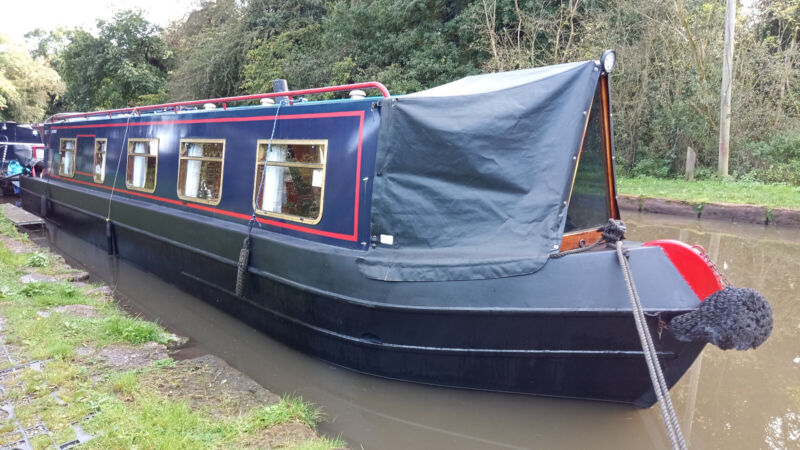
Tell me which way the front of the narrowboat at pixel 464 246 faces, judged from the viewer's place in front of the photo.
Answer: facing the viewer and to the right of the viewer

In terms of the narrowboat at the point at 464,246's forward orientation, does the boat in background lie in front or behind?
behind

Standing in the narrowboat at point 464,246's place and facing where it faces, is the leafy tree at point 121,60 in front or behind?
behind

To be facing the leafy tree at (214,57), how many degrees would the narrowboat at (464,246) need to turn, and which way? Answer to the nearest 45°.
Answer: approximately 135° to its left
